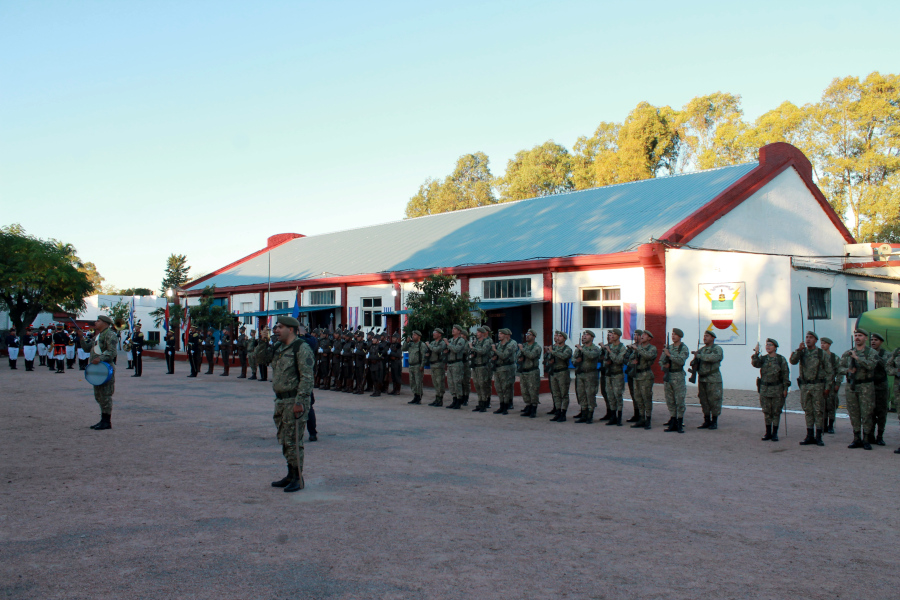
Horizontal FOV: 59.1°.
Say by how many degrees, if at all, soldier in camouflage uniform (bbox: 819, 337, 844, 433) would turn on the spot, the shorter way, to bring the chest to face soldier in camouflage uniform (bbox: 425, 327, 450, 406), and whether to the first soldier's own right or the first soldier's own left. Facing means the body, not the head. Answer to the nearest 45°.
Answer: approximately 45° to the first soldier's own right

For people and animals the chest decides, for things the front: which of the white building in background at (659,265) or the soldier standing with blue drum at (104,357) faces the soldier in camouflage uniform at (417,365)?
the white building in background

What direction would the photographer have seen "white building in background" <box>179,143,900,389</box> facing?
facing the viewer and to the left of the viewer

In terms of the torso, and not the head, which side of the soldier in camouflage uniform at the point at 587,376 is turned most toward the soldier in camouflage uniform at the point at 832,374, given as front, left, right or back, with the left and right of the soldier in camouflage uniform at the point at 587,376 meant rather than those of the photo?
left

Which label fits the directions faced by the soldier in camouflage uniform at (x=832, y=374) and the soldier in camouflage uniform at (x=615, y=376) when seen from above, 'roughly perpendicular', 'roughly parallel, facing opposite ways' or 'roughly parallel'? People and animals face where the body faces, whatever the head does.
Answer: roughly parallel

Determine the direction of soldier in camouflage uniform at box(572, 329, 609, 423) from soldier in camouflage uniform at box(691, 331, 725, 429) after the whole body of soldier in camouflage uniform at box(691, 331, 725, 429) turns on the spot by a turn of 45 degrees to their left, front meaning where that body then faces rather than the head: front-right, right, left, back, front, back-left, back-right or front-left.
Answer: right

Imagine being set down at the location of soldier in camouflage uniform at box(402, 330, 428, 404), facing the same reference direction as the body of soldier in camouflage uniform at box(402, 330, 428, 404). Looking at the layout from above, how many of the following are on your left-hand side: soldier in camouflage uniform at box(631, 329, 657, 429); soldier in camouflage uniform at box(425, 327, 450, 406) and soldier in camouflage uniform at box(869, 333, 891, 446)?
3

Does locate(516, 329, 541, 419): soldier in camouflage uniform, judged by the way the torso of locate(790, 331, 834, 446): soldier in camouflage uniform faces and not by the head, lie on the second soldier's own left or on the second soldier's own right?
on the second soldier's own right

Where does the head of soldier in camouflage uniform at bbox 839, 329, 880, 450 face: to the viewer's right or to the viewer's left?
to the viewer's left

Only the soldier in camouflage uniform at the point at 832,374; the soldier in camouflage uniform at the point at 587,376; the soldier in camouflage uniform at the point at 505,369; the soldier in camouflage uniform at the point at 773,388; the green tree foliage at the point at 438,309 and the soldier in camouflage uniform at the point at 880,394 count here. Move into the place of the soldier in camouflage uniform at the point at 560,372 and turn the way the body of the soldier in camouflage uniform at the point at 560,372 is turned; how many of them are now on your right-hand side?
2

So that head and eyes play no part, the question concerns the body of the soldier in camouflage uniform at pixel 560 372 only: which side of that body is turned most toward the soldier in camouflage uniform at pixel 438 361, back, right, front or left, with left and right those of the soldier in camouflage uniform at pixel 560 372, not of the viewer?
right
